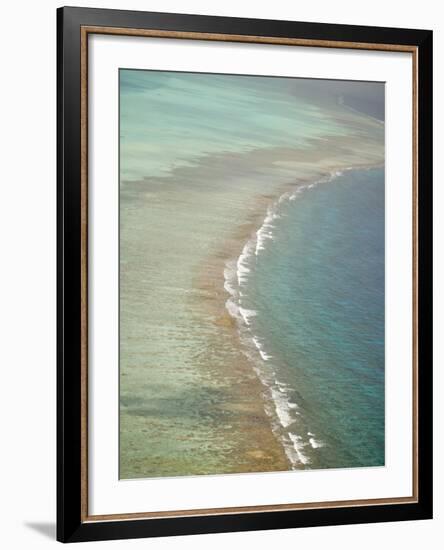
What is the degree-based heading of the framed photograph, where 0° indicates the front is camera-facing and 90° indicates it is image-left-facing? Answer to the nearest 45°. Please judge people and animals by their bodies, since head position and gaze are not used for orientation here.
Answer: approximately 315°
